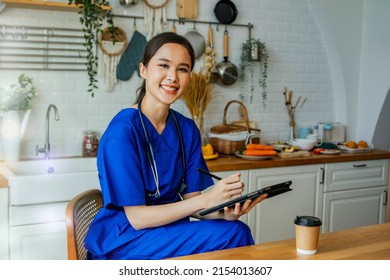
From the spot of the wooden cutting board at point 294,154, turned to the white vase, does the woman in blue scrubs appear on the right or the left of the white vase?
left

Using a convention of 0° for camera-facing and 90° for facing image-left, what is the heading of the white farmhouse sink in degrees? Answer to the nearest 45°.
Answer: approximately 0°

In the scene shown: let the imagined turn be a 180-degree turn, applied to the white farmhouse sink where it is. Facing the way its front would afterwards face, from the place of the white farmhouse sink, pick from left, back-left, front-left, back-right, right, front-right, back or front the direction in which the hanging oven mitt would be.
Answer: front-right

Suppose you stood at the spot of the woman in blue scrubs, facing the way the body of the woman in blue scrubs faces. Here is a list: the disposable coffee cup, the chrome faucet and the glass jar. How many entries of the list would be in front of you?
1

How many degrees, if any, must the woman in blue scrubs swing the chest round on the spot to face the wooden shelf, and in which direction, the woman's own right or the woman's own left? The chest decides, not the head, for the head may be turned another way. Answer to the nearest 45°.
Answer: approximately 180°

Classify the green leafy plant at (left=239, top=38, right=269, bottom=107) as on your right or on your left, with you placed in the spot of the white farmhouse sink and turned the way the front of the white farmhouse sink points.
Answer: on your left

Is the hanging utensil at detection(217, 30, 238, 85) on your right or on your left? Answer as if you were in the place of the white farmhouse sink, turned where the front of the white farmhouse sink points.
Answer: on your left

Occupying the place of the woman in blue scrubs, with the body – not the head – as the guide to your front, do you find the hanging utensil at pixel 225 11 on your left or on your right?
on your left

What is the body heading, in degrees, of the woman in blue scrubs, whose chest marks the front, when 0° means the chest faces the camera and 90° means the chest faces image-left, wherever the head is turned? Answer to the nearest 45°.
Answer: approximately 315°

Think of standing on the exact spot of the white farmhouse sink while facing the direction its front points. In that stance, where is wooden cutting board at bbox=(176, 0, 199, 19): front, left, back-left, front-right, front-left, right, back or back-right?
back-left

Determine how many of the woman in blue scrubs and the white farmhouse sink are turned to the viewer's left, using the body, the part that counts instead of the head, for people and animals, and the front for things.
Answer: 0

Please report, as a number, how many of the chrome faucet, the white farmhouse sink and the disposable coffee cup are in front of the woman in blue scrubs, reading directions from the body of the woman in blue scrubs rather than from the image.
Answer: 1

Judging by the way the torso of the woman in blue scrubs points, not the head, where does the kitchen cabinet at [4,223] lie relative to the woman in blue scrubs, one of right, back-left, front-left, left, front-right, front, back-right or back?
back

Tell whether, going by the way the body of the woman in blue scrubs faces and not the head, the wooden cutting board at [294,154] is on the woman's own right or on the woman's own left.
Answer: on the woman's own left

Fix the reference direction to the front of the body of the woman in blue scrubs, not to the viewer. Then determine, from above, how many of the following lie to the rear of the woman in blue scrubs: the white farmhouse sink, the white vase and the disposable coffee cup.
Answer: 2

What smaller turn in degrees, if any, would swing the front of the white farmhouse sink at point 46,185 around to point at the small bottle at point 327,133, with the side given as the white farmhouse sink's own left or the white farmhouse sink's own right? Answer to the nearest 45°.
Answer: approximately 135° to the white farmhouse sink's own left
